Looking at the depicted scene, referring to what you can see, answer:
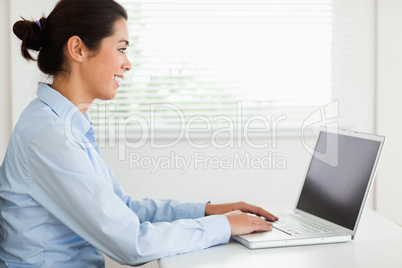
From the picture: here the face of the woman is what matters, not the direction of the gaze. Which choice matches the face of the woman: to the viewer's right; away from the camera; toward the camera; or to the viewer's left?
to the viewer's right

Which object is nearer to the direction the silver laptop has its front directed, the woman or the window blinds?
the woman

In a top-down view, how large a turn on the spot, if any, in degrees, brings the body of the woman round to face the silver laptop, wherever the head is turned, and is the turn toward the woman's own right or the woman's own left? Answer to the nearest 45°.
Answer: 0° — they already face it

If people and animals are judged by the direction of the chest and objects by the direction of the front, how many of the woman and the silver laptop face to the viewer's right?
1

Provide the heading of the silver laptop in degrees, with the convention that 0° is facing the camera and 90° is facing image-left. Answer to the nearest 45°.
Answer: approximately 45°

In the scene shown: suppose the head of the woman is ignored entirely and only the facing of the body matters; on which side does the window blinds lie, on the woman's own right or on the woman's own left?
on the woman's own left

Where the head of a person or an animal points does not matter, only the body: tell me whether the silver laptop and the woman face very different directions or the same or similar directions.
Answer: very different directions

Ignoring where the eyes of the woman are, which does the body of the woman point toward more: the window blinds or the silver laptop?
the silver laptop

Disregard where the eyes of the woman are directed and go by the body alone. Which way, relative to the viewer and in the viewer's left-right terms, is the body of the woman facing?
facing to the right of the viewer
